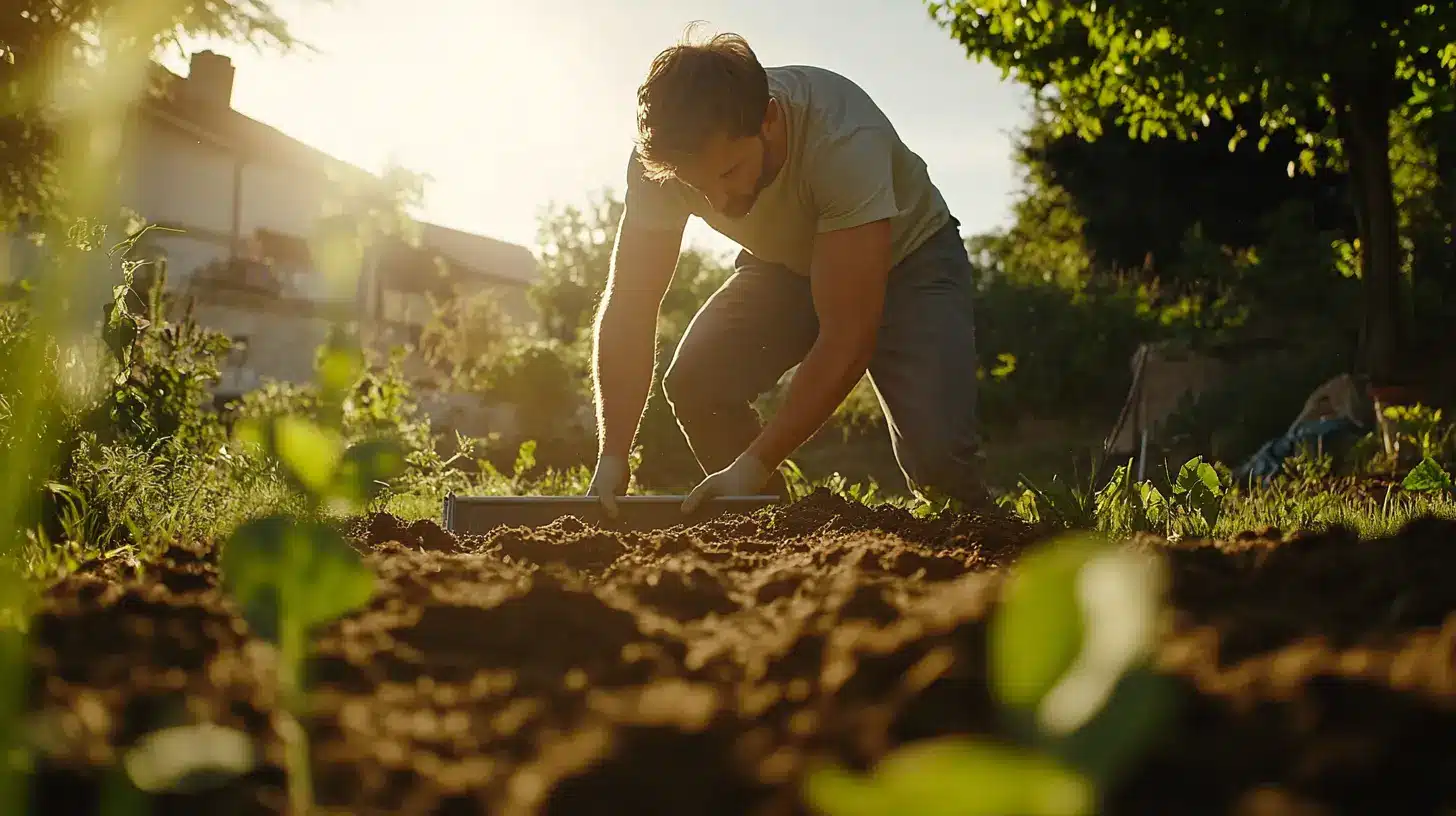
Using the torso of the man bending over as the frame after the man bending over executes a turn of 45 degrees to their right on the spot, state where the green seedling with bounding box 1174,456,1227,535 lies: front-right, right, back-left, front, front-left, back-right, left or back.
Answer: back-left

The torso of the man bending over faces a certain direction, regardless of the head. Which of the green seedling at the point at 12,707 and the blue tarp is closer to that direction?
the green seedling

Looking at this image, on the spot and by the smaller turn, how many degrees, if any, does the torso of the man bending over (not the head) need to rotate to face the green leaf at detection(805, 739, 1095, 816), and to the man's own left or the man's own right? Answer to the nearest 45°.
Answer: approximately 45° to the man's own left

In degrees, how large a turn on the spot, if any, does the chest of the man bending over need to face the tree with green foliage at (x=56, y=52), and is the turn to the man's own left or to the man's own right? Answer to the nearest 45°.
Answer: approximately 90° to the man's own right

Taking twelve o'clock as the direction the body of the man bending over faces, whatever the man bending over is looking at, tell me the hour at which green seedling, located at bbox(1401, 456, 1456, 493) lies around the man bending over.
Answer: The green seedling is roughly at 8 o'clock from the man bending over.

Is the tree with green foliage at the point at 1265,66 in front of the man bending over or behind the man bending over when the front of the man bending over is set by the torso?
behind

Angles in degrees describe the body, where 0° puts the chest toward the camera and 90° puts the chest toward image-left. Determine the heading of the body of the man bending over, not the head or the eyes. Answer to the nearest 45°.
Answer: approximately 45°

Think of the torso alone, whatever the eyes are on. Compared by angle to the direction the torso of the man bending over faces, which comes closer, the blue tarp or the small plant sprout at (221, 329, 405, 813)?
the small plant sprout

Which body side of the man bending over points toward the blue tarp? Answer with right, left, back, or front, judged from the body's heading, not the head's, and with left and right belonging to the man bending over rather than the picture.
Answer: back

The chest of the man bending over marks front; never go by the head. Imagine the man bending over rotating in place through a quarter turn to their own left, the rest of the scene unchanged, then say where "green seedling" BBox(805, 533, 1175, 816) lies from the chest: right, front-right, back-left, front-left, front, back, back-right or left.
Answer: front-right
